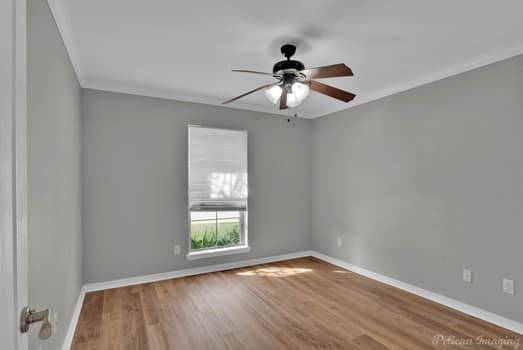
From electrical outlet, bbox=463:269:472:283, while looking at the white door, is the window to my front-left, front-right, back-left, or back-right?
front-right

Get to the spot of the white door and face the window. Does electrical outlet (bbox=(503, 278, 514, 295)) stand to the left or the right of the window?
right

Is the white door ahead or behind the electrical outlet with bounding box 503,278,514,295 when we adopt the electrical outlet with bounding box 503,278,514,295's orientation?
ahead

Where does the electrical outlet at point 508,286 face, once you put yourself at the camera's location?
facing the viewer and to the left of the viewer

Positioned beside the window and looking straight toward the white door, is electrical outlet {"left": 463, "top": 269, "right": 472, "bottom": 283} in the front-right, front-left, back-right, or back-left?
front-left

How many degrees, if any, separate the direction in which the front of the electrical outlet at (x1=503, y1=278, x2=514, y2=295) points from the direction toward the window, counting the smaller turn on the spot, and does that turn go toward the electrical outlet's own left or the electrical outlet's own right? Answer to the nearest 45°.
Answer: approximately 45° to the electrical outlet's own right

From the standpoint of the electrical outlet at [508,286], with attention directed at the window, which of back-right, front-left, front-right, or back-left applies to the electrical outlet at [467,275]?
front-right
